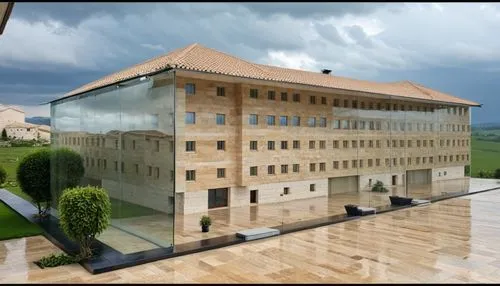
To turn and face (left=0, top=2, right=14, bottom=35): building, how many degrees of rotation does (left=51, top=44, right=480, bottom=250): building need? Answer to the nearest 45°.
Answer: approximately 45° to its right

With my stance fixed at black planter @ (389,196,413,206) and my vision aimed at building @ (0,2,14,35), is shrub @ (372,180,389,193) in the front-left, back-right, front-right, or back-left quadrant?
back-right
